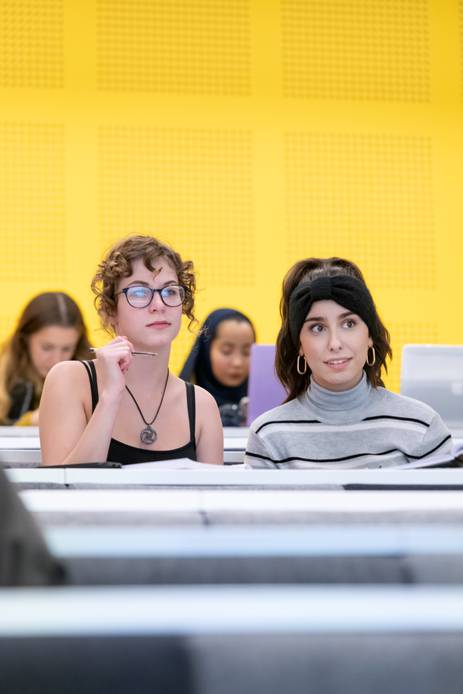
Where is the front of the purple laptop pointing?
away from the camera

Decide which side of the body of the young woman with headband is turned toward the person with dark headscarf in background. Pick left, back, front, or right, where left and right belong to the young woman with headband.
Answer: back

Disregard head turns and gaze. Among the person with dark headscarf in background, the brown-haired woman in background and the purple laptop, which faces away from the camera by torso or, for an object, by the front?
the purple laptop

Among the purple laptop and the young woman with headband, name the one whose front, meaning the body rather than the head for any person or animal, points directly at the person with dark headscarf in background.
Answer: the purple laptop

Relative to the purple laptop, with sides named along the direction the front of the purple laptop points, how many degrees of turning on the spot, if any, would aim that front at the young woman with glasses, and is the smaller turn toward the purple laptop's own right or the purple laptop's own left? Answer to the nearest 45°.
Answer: approximately 180°

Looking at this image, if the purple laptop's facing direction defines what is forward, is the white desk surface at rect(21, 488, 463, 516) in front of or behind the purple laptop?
behind

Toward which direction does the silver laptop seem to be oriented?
away from the camera

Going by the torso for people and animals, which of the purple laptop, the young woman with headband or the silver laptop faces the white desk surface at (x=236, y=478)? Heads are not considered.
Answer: the young woman with headband

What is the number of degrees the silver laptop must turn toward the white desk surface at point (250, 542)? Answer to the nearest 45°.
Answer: approximately 180°
